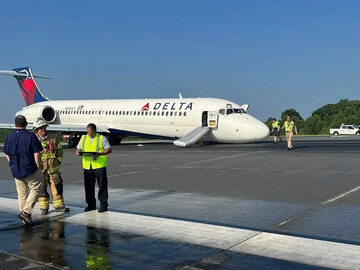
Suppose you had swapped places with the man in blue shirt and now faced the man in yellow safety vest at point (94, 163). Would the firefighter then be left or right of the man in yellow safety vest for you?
left

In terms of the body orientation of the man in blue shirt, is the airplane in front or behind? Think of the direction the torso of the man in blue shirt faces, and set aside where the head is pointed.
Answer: in front

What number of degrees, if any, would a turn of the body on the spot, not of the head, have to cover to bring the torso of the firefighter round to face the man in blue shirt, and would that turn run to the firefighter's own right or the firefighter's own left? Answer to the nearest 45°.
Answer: approximately 45° to the firefighter's own right

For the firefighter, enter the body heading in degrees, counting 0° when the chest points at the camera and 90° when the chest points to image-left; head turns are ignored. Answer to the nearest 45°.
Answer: approximately 0°

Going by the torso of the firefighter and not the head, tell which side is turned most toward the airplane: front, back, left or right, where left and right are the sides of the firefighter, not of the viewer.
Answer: back

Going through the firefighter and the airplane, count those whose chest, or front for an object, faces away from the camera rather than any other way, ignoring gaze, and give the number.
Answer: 0

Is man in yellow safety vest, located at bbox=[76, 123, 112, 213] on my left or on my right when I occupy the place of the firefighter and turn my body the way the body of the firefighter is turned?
on my left

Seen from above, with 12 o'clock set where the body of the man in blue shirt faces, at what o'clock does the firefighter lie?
The firefighter is roughly at 1 o'clock from the man in blue shirt.

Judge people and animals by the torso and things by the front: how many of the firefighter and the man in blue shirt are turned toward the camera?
1

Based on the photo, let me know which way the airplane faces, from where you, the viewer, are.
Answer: facing the viewer and to the right of the viewer
